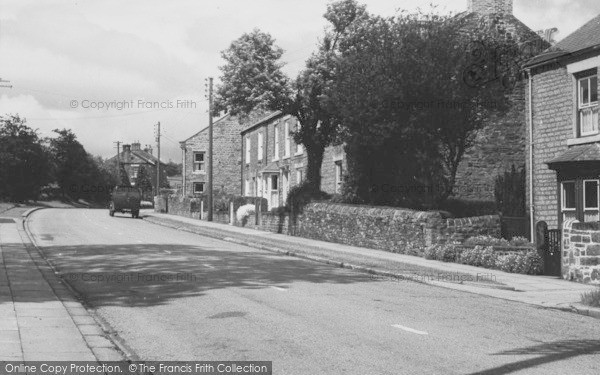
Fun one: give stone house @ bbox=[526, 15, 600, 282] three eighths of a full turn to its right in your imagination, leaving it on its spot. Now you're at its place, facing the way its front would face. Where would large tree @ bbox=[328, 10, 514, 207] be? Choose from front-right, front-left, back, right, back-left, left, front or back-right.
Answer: left

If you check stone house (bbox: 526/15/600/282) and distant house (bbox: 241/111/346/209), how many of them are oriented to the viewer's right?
0

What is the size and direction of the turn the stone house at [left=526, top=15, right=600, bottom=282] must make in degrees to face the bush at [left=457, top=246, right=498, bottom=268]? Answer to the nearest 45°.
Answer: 0° — it already faces it

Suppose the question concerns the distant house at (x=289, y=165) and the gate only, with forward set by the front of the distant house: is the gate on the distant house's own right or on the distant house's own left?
on the distant house's own left

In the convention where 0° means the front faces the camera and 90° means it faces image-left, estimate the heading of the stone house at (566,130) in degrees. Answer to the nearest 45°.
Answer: approximately 45°

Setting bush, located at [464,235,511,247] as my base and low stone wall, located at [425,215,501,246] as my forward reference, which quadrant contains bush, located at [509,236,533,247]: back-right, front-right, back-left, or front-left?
back-right

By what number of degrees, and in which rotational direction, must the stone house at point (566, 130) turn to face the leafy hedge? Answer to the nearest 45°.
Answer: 0° — it already faces it

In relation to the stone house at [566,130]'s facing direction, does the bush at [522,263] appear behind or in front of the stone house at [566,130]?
in front

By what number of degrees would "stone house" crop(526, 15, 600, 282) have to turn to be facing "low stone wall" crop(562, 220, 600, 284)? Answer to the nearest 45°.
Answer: approximately 45° to its left

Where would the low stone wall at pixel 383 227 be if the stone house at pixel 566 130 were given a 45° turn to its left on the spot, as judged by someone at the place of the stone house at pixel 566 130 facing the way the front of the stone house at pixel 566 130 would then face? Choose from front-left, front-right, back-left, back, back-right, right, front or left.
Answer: right

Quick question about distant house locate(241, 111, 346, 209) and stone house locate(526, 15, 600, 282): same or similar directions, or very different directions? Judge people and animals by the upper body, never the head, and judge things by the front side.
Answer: same or similar directions

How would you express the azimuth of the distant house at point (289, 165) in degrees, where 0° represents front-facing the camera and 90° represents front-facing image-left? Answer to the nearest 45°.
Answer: approximately 45°

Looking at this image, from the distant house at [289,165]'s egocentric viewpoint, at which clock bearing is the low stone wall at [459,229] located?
The low stone wall is roughly at 10 o'clock from the distant house.

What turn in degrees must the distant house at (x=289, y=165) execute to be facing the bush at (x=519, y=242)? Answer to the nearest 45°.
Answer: approximately 45° to its left

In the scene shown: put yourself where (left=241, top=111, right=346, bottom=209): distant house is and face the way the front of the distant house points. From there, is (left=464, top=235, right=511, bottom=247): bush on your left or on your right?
on your left
